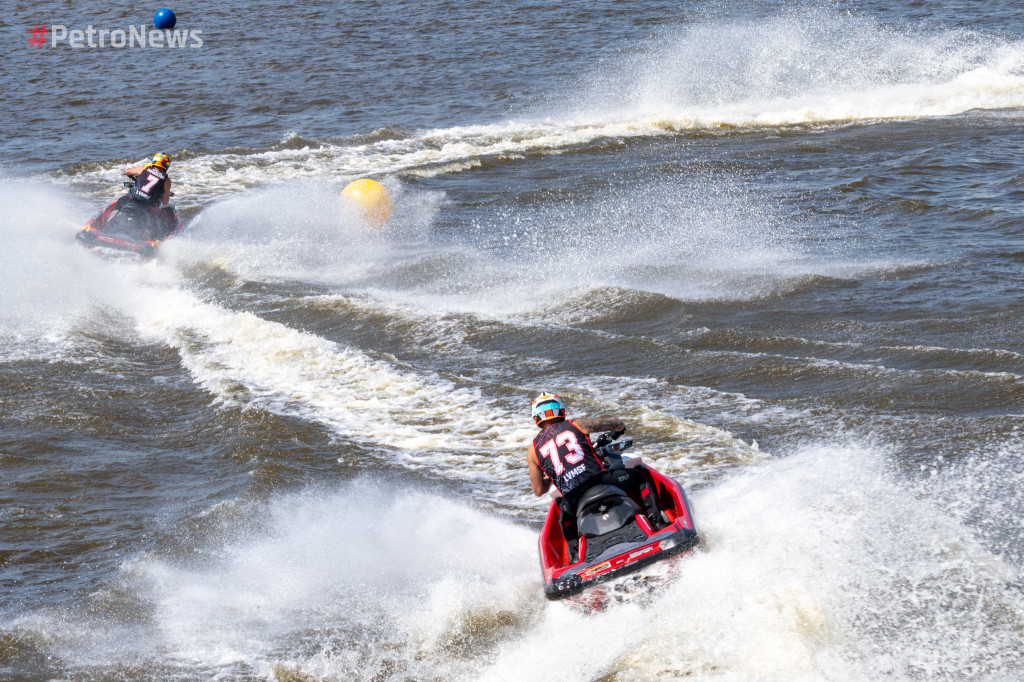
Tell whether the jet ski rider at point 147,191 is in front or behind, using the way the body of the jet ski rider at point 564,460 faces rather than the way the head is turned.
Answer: in front

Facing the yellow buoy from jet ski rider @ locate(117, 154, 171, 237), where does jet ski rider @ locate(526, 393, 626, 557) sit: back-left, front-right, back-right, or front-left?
front-right

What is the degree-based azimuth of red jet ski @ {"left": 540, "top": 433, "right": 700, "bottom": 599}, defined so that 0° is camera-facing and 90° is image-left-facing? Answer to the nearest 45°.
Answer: approximately 180°

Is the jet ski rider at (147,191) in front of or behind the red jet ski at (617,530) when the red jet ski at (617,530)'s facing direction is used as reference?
in front

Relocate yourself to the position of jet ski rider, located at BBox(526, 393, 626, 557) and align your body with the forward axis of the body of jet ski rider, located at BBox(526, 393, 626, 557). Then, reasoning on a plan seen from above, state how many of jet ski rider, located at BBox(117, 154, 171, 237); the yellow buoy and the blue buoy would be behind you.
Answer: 0

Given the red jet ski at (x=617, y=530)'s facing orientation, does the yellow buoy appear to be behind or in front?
in front

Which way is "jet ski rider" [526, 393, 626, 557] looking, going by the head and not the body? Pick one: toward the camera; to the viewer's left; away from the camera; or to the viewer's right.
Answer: away from the camera

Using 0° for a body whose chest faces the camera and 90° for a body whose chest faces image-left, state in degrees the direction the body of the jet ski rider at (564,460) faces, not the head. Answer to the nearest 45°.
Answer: approximately 180°

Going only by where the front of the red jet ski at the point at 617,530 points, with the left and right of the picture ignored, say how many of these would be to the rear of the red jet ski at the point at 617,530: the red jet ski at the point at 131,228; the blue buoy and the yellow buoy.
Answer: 0

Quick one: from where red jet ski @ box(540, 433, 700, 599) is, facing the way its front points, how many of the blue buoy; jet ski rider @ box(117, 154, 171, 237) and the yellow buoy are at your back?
0
